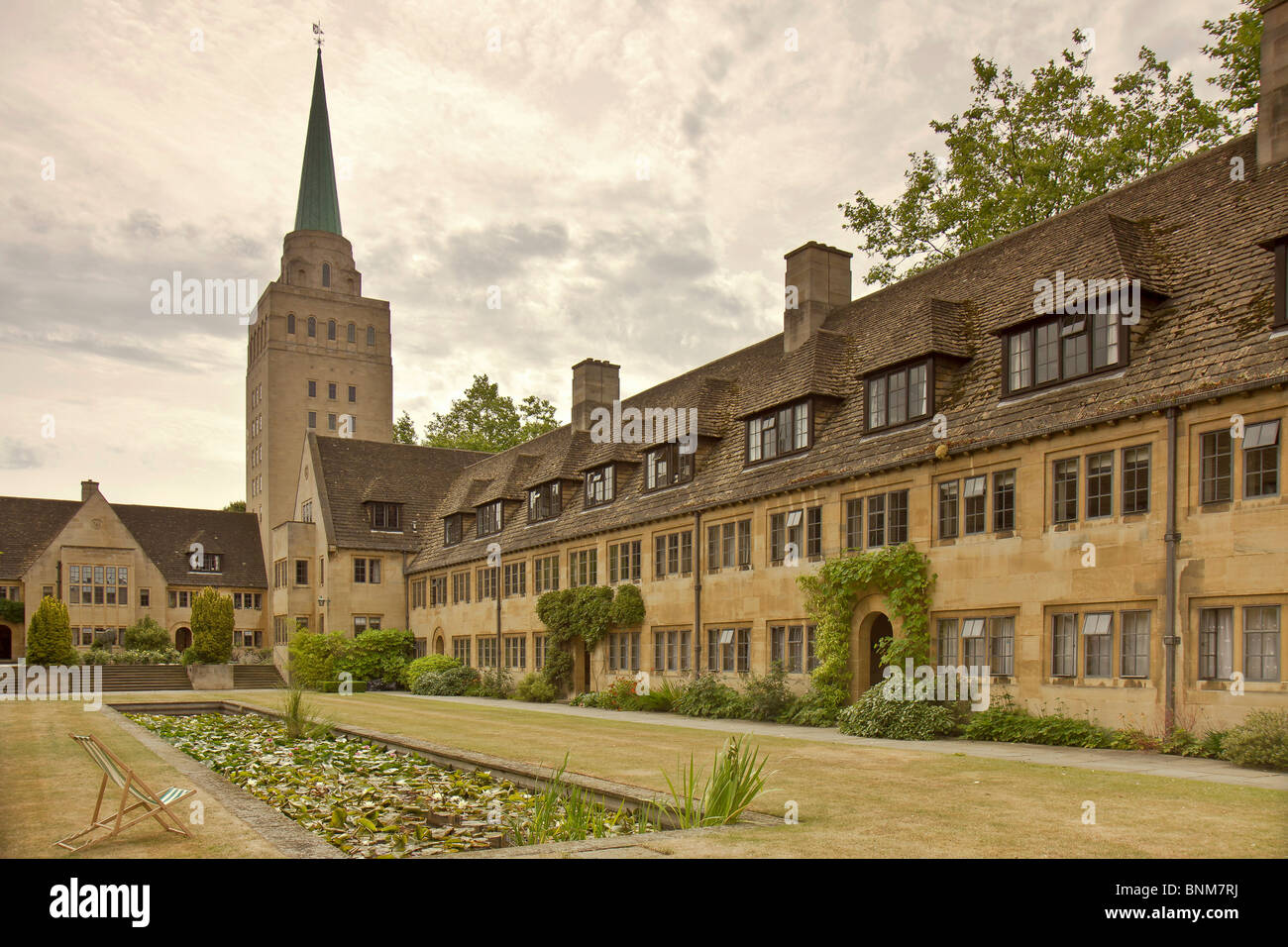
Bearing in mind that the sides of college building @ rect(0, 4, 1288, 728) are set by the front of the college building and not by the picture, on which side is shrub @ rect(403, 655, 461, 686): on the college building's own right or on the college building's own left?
on the college building's own right

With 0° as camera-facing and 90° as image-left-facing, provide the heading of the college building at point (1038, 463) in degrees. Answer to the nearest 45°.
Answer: approximately 45°

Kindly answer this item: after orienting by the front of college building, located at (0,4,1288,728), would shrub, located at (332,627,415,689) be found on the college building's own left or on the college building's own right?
on the college building's own right

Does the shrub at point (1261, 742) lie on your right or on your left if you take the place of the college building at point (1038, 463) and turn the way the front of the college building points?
on your left

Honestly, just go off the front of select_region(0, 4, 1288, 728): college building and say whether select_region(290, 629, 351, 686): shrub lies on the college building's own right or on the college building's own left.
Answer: on the college building's own right

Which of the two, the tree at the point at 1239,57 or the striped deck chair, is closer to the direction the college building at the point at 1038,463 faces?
the striped deck chair
